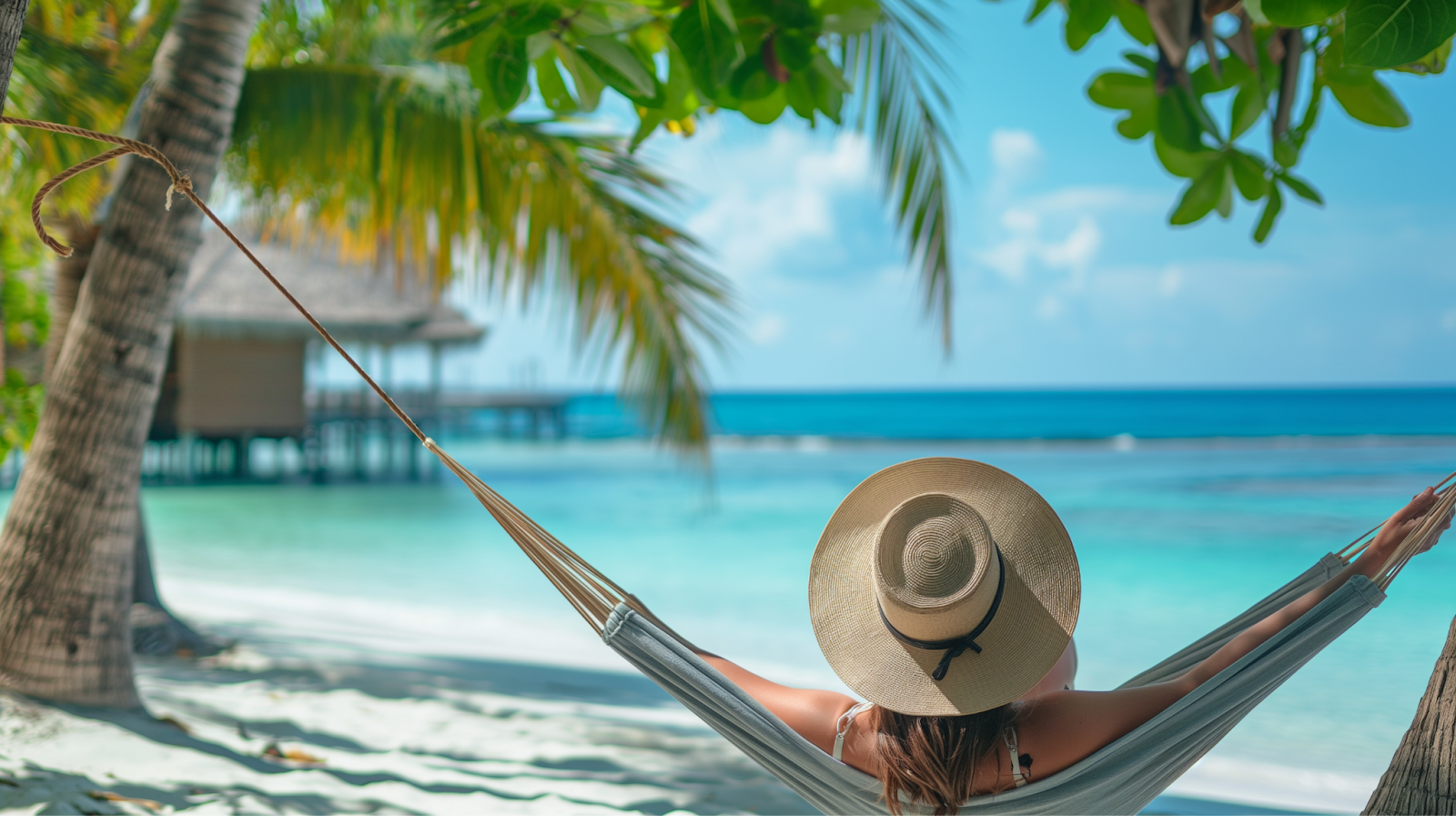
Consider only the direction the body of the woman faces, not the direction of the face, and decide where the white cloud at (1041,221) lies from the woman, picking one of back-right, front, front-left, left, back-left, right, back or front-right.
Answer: front

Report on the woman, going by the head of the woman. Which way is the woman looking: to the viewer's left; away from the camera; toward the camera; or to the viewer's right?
away from the camera

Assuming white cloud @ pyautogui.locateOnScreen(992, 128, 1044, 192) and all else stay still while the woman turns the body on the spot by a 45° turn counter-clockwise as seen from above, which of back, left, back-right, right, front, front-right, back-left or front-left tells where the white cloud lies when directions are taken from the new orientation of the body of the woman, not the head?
front-right

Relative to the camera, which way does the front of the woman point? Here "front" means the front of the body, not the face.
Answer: away from the camera

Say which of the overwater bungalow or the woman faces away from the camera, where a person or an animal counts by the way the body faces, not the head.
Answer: the woman

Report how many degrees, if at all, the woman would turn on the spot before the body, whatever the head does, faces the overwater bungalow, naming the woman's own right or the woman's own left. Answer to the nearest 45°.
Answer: approximately 45° to the woman's own left
